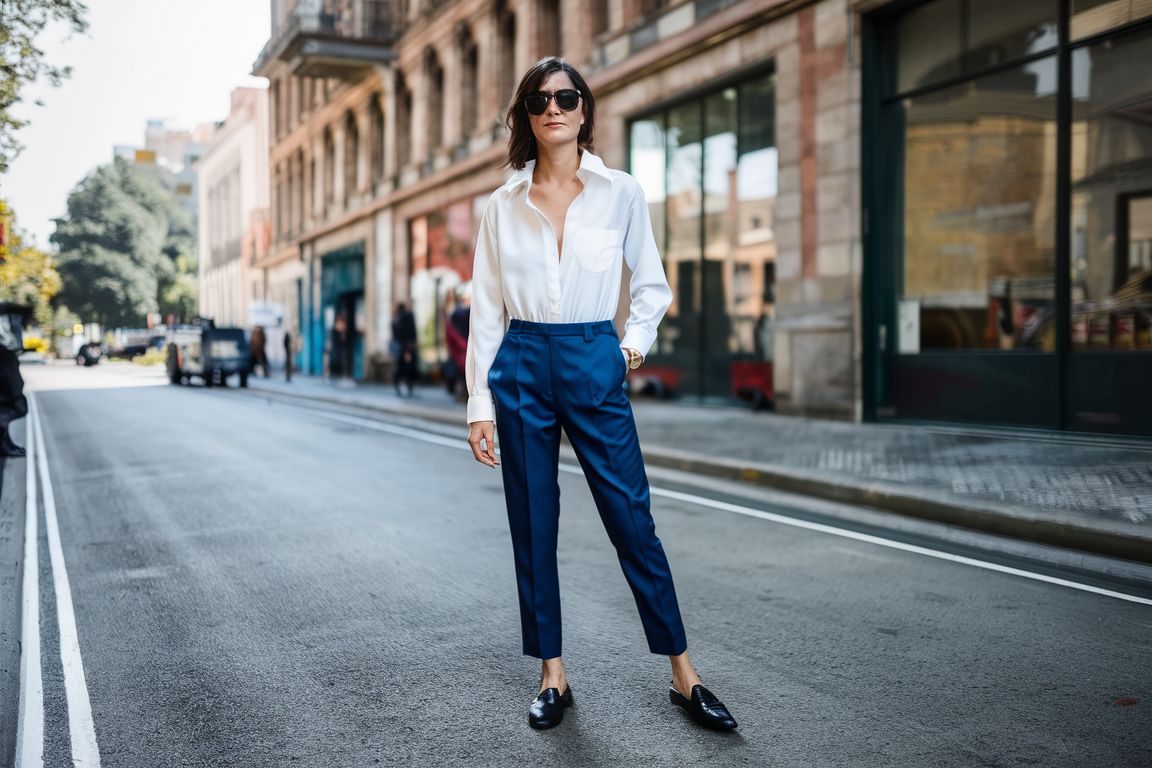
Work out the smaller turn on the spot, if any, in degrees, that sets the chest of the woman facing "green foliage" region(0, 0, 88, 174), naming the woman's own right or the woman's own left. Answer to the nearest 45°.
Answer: approximately 135° to the woman's own right

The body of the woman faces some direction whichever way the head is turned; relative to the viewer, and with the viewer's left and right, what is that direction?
facing the viewer

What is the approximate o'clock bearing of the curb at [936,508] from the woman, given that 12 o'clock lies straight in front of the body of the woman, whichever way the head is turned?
The curb is roughly at 7 o'clock from the woman.

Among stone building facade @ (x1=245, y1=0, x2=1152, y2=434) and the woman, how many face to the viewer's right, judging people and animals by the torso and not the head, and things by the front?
0

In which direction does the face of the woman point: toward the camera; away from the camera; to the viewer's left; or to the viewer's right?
toward the camera

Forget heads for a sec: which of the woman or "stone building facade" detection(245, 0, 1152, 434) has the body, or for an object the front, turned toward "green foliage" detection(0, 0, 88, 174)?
the stone building facade

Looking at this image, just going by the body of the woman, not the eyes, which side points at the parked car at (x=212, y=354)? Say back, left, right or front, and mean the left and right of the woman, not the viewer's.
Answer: back

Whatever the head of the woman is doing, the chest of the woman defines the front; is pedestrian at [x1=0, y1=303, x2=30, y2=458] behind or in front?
behind

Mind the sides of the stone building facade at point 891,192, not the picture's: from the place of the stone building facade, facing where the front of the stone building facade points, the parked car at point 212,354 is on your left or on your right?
on your right

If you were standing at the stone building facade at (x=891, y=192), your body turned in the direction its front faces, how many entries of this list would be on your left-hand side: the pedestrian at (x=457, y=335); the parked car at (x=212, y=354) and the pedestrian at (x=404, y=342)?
0

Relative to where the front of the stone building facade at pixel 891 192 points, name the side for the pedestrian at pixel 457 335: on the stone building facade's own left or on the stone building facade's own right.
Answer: on the stone building facade's own right

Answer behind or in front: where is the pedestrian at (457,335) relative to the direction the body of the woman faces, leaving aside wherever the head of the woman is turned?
behind

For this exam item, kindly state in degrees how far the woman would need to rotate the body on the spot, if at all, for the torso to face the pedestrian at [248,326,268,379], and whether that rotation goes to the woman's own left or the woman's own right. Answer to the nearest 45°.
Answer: approximately 180°
